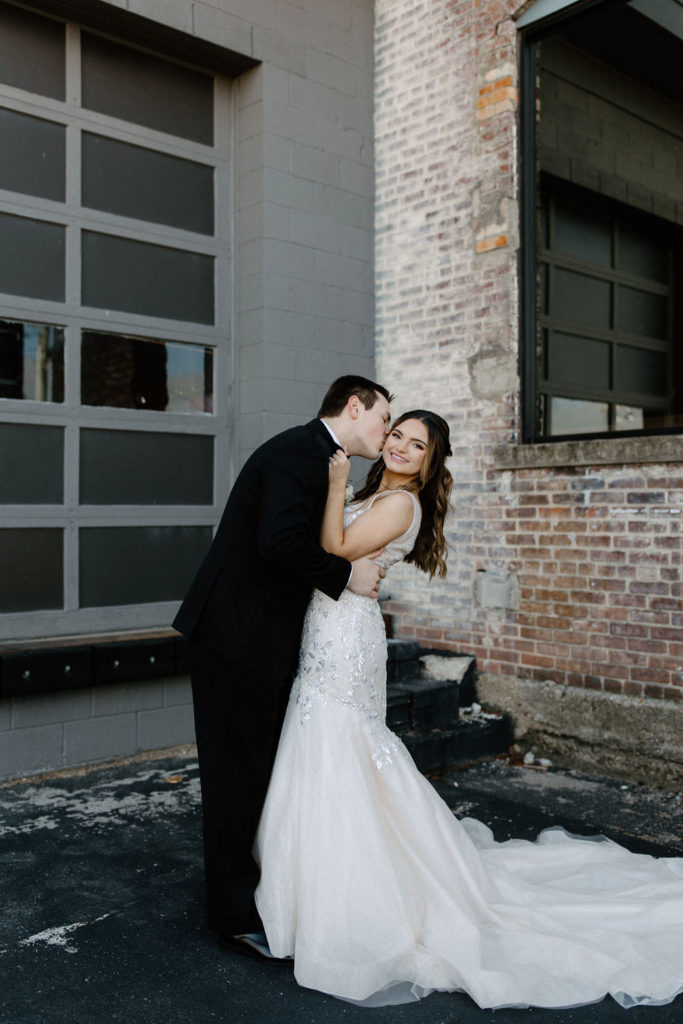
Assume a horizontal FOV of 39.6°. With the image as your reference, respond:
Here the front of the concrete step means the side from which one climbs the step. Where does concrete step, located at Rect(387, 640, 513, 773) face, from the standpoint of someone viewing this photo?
facing the viewer and to the right of the viewer

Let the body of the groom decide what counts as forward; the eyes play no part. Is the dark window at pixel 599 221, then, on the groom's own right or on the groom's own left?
on the groom's own left

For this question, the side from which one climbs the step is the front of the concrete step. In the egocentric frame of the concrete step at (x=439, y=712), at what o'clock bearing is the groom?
The groom is roughly at 2 o'clock from the concrete step.

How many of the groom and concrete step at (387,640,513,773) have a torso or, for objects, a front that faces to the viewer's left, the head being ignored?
0

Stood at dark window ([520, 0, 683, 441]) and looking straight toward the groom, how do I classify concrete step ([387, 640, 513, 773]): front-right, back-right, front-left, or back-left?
front-right

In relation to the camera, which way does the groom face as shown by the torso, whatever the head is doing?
to the viewer's right

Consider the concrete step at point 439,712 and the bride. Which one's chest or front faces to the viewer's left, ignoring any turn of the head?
the bride

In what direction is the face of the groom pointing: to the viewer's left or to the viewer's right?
to the viewer's right

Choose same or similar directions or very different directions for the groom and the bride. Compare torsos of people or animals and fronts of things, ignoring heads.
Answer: very different directions
